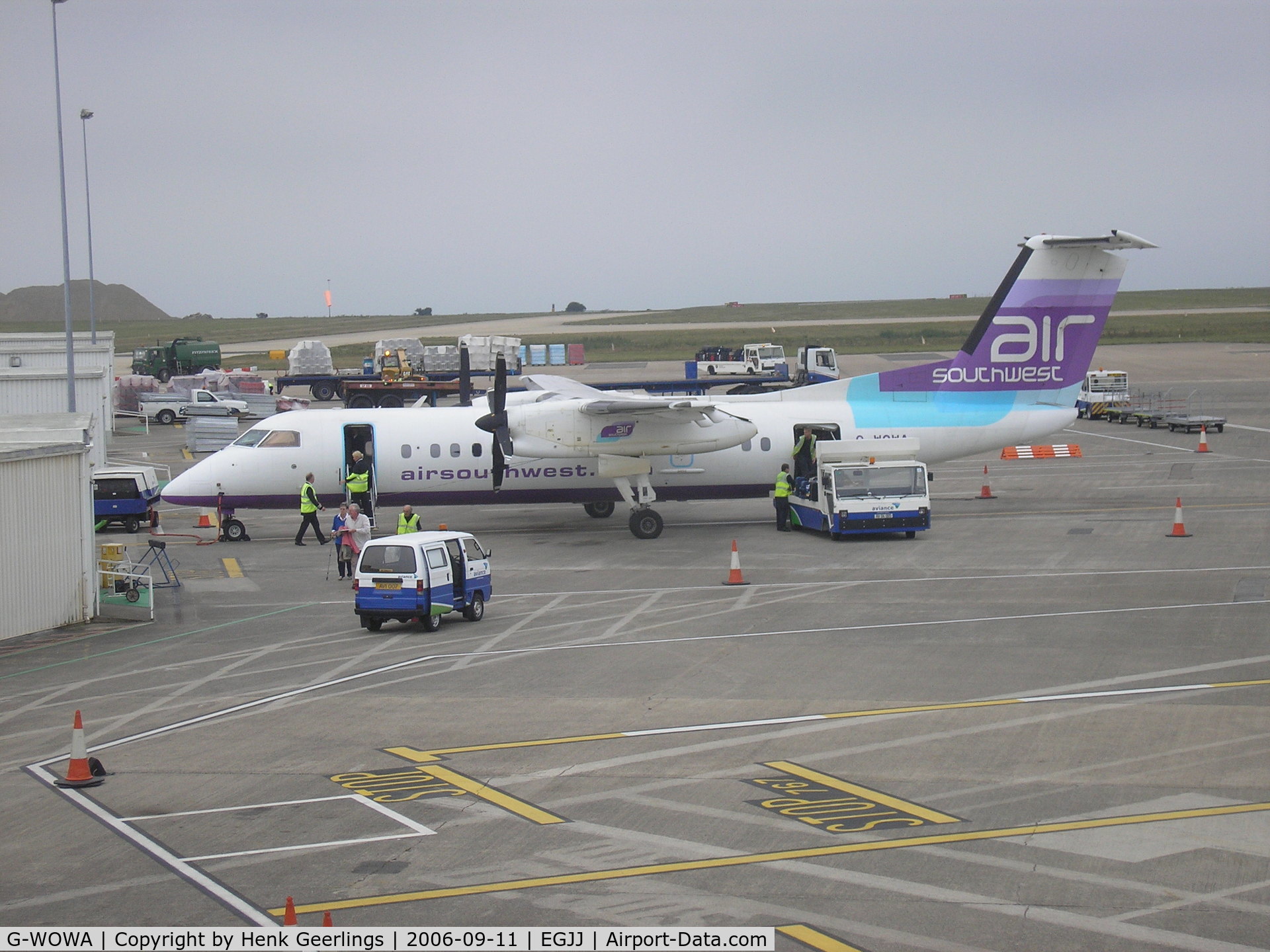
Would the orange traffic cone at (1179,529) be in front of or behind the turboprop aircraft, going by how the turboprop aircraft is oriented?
behind

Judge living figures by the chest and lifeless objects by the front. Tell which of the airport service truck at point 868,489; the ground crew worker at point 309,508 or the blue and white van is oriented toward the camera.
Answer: the airport service truck

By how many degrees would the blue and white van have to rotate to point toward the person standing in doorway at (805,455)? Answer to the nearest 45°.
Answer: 0° — it already faces them

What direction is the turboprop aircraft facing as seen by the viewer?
to the viewer's left

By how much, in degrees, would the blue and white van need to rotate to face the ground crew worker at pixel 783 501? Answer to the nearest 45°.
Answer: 0° — it already faces them

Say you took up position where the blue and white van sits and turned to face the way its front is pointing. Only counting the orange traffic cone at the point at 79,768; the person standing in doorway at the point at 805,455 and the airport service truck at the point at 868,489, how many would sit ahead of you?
2

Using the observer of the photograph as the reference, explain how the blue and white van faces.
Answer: facing away from the viewer and to the right of the viewer

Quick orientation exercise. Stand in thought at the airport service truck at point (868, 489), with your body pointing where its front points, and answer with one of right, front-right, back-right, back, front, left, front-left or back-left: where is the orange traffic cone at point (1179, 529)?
left

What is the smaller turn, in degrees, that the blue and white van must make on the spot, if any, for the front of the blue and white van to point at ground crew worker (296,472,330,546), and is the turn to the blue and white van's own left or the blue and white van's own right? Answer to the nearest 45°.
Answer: approximately 45° to the blue and white van's own left

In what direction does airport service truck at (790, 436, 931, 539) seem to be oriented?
toward the camera

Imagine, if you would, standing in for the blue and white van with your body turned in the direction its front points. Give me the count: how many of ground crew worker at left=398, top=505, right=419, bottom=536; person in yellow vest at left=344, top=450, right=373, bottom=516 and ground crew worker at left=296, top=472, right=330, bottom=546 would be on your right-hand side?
0
